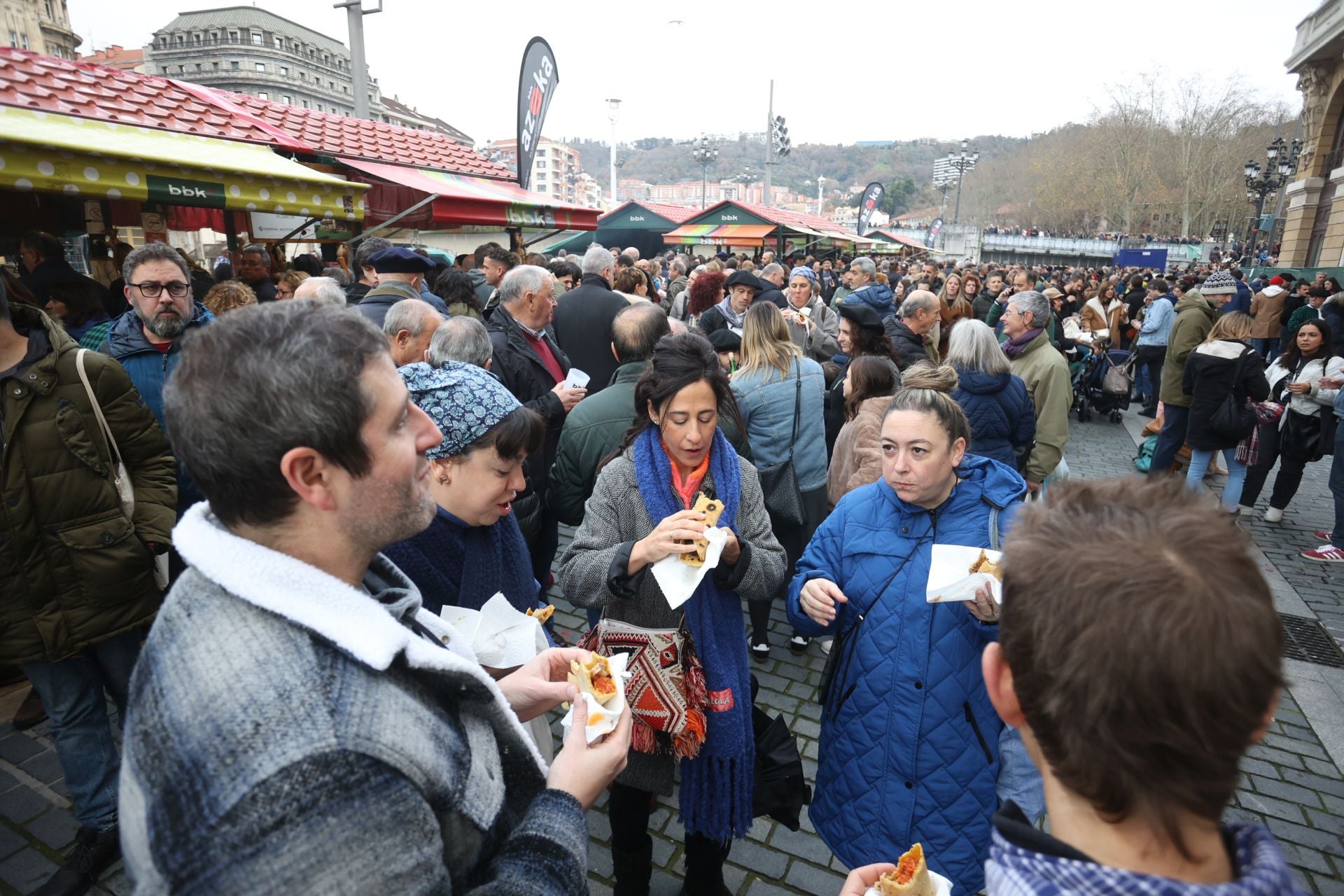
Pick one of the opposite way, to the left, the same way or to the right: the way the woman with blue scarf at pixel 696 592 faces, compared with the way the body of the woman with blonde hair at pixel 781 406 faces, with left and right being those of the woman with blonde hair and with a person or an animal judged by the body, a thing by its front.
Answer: the opposite way

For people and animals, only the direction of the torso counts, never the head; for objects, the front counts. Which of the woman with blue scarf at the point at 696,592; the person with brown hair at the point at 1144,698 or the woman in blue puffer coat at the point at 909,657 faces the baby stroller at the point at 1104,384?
the person with brown hair

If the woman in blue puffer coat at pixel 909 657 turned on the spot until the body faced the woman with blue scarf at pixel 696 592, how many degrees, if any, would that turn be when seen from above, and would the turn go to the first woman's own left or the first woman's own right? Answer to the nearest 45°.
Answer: approximately 90° to the first woman's own right

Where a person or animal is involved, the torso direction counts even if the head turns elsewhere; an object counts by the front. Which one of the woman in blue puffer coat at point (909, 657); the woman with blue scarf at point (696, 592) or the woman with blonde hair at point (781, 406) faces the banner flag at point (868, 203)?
the woman with blonde hair

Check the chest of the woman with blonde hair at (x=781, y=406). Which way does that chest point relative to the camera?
away from the camera

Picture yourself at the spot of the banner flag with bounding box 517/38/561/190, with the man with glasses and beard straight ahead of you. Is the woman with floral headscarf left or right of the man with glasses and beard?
left

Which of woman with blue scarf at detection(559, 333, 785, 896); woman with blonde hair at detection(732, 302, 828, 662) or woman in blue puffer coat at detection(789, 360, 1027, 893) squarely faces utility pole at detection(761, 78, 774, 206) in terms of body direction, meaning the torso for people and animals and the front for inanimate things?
the woman with blonde hair

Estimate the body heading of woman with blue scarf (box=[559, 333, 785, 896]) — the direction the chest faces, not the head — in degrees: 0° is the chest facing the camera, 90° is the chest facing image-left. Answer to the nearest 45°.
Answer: approximately 0°

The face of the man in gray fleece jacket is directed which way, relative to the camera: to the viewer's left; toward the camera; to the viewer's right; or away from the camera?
to the viewer's right

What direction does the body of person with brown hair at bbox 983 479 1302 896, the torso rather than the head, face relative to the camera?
away from the camera

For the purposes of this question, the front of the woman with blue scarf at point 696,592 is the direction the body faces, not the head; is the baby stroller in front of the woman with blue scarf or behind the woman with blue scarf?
behind

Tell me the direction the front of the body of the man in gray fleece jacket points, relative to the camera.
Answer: to the viewer's right
